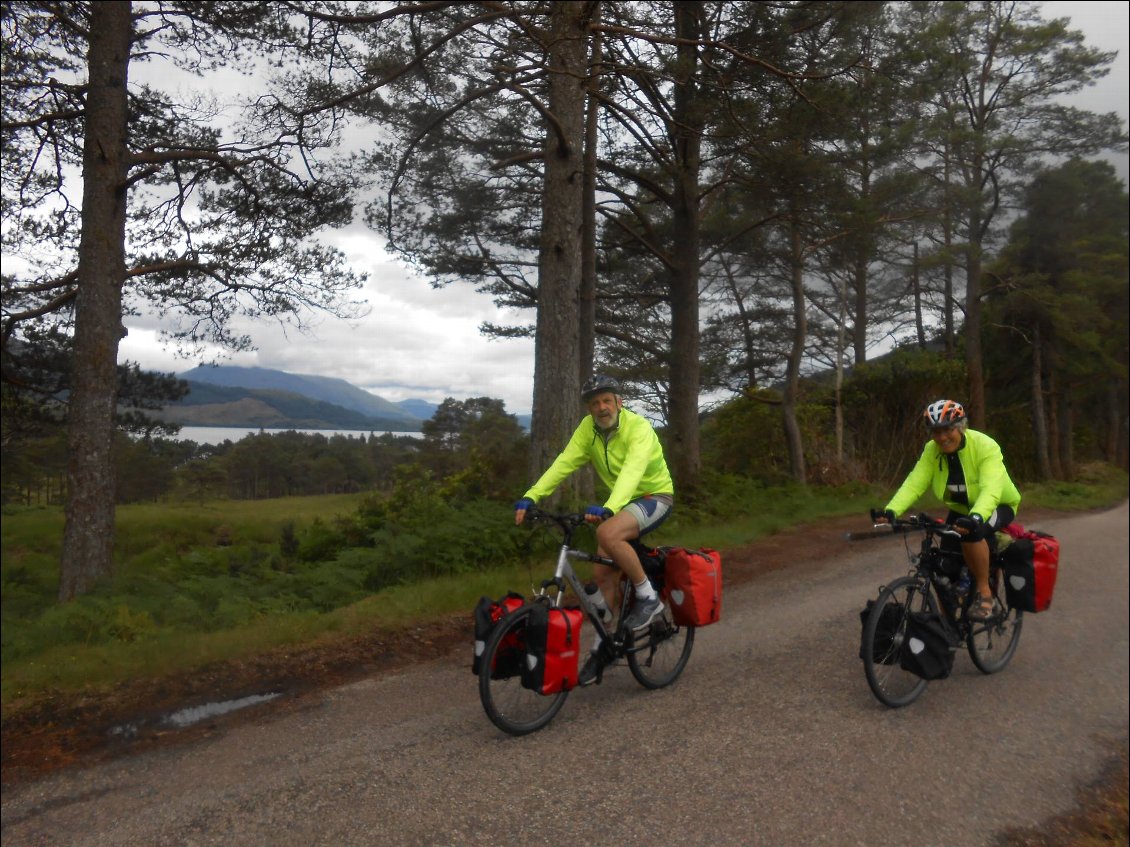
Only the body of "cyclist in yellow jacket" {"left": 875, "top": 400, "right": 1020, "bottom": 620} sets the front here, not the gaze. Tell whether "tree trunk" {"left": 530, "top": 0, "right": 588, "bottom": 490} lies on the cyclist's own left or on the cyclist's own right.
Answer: on the cyclist's own right

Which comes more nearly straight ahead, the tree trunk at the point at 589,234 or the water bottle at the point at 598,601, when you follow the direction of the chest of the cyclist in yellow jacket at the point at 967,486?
the water bottle

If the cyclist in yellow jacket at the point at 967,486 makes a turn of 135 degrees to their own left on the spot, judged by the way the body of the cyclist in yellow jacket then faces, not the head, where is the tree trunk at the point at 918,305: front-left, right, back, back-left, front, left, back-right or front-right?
left

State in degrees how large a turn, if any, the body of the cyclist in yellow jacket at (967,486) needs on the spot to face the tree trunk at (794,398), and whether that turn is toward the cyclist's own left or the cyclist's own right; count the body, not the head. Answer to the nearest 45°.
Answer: approximately 135° to the cyclist's own right

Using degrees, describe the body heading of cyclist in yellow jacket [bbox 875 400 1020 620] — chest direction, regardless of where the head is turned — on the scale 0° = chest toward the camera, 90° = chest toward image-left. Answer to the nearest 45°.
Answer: approximately 45°

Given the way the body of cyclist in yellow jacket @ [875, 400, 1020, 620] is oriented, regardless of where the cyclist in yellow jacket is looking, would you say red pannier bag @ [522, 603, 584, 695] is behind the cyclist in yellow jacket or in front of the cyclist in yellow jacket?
in front

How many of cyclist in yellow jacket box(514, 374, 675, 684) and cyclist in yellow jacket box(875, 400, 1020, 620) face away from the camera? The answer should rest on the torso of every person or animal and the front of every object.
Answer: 0

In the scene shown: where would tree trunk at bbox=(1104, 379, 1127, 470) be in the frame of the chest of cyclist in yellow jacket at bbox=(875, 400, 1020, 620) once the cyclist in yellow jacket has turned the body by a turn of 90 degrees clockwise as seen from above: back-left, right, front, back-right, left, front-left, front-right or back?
front-right

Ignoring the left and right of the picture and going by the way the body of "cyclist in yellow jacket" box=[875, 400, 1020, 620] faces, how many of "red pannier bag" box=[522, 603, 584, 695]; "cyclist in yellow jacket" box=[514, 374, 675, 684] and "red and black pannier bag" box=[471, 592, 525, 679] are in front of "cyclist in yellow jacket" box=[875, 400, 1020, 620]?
3

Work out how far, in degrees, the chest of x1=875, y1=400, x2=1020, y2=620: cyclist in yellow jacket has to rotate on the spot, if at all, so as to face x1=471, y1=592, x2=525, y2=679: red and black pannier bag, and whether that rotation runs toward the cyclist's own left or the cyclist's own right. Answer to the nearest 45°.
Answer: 0° — they already face it

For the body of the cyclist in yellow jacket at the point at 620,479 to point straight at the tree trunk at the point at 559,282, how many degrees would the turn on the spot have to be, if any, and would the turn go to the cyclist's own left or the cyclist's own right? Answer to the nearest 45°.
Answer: approximately 135° to the cyclist's own right

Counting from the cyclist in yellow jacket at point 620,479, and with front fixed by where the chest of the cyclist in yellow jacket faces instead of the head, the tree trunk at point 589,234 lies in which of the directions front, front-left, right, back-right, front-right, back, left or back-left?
back-right
